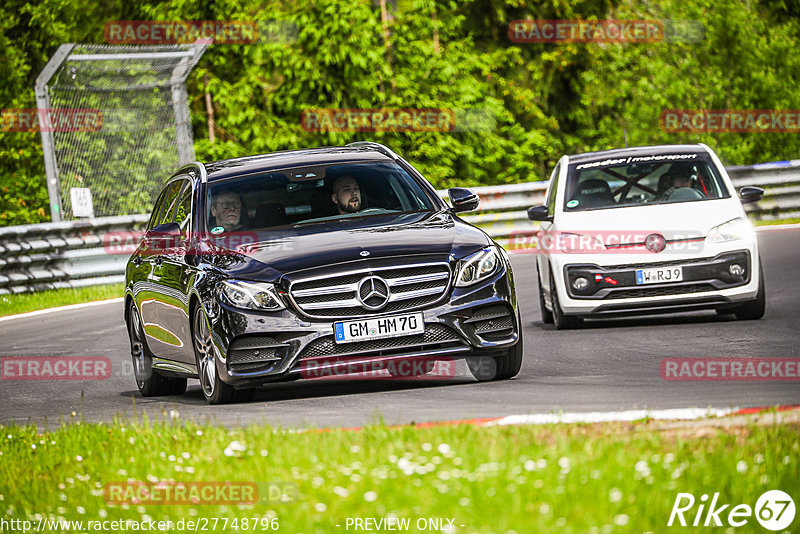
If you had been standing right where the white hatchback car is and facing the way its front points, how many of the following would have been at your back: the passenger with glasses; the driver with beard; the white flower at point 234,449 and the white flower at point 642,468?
0

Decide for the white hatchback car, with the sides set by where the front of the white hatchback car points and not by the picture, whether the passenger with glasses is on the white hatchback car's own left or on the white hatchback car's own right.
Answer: on the white hatchback car's own right

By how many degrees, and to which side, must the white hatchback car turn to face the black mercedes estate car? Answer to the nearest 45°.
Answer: approximately 45° to its right

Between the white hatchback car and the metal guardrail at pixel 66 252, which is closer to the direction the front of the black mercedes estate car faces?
the white hatchback car

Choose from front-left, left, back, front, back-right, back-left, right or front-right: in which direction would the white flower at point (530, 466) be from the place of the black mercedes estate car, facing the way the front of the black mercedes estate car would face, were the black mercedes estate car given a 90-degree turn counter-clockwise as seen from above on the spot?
back-right

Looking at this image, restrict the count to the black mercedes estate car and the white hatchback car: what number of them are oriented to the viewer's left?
0

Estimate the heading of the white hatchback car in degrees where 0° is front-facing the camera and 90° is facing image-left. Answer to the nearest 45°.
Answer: approximately 0°

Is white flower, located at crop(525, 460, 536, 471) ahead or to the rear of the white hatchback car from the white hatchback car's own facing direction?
ahead

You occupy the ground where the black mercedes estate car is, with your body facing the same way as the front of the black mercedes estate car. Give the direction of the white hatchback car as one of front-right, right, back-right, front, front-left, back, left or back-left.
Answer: left

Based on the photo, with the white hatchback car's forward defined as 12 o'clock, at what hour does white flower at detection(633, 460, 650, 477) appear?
The white flower is roughly at 12 o'clock from the white hatchback car.

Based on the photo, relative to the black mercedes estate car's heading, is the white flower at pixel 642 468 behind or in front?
in front

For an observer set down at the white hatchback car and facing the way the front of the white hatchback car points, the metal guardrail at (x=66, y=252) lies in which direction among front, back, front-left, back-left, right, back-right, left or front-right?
back-right

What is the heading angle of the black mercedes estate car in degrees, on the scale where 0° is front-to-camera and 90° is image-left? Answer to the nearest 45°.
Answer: approximately 315°

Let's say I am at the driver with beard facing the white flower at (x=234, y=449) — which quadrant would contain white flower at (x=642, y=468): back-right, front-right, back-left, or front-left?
front-left

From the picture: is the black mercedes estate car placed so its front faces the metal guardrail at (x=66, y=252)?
no

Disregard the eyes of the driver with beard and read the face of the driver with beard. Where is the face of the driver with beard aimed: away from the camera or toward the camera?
toward the camera
